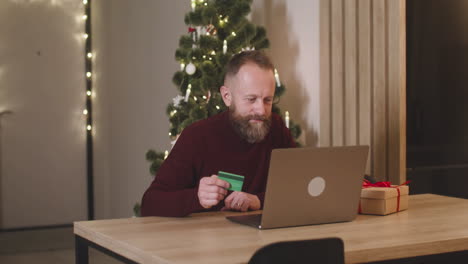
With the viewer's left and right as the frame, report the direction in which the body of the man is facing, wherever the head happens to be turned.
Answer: facing the viewer and to the right of the viewer

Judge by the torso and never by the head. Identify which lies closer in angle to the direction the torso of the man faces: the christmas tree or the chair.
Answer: the chair

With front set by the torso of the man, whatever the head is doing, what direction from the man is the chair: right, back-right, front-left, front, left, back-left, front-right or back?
front-right

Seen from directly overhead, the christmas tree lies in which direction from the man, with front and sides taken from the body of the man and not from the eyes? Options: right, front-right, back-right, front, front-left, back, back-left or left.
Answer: back-left

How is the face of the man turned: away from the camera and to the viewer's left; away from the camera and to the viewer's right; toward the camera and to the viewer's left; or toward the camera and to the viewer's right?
toward the camera and to the viewer's right

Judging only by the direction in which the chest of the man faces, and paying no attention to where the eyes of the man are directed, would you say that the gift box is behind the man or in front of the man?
in front
